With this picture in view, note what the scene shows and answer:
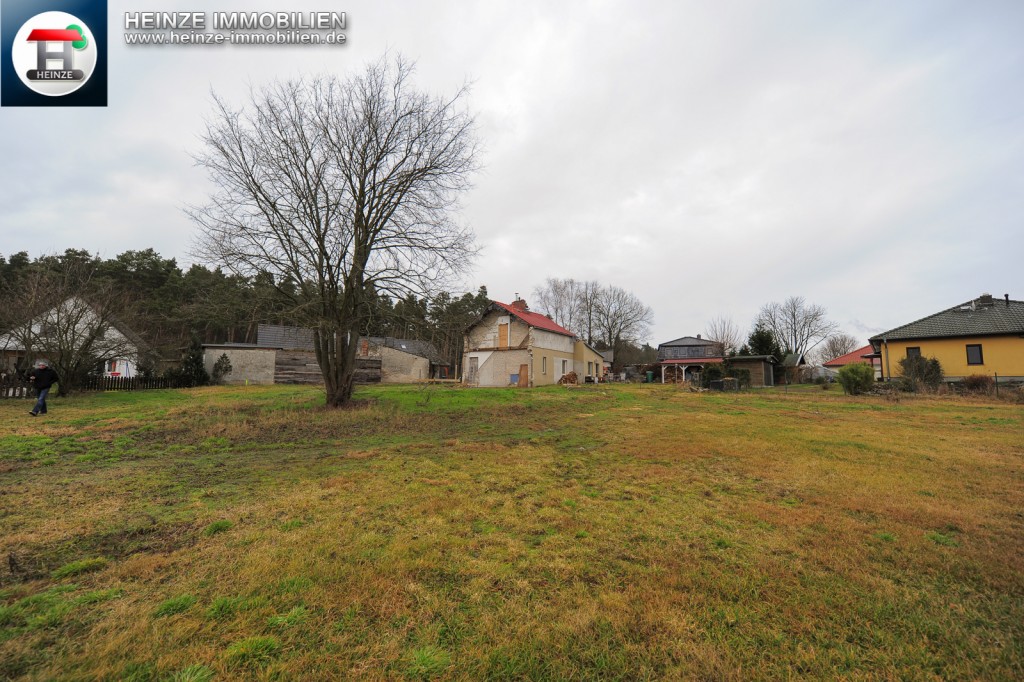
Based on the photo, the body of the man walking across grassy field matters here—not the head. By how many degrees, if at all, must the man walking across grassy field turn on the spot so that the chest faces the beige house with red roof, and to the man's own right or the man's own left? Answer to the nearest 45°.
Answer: approximately 90° to the man's own left

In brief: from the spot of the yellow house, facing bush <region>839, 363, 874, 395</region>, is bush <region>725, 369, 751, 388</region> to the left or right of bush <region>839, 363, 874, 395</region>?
right

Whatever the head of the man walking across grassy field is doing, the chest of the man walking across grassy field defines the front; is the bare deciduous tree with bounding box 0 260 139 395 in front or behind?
behind

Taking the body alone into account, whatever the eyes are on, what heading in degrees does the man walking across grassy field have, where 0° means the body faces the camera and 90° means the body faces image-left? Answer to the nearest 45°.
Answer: approximately 0°

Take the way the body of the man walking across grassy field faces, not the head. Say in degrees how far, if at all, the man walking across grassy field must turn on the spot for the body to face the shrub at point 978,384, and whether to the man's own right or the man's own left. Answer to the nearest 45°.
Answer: approximately 45° to the man's own left

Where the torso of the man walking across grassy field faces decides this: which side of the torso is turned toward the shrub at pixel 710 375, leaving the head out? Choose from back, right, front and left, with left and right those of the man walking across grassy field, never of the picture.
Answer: left

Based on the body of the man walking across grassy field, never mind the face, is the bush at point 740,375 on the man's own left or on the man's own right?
on the man's own left
